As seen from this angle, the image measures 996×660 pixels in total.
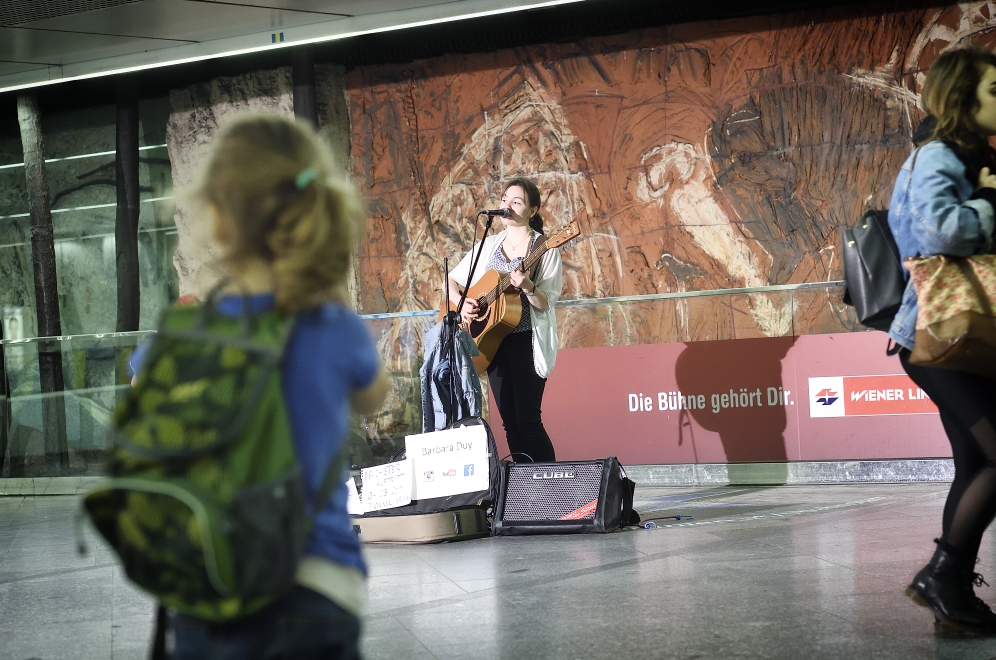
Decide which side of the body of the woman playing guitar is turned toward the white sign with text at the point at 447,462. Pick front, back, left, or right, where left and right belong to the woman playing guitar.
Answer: front

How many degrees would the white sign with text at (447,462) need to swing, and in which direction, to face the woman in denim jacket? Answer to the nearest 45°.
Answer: approximately 45° to its left

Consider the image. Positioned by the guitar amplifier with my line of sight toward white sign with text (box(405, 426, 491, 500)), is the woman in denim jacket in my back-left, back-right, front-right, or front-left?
back-left

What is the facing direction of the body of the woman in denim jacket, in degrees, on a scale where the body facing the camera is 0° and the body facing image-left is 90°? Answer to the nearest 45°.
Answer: approximately 270°

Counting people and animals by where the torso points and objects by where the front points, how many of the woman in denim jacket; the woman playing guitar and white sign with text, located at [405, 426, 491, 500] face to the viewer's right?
1

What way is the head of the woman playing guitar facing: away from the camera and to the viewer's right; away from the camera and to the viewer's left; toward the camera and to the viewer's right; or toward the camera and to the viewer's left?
toward the camera and to the viewer's left

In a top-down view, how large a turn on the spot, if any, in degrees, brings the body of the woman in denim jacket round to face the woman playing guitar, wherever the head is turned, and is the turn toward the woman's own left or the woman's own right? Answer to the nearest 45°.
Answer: approximately 135° to the woman's own left

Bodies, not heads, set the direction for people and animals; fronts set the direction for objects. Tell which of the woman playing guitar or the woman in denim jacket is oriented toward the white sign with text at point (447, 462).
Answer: the woman playing guitar

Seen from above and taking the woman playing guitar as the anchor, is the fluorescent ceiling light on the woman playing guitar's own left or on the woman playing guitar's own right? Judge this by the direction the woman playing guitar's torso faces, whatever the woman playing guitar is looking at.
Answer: on the woman playing guitar's own right
